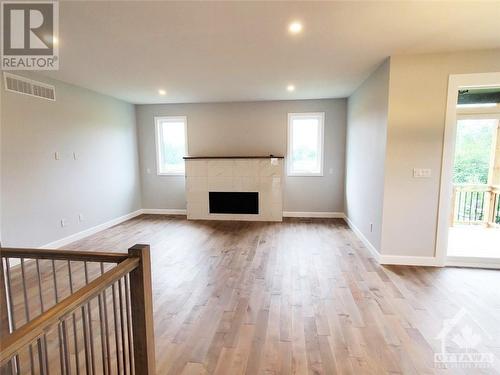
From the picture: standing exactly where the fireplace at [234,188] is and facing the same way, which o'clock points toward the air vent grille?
The air vent grille is roughly at 2 o'clock from the fireplace.

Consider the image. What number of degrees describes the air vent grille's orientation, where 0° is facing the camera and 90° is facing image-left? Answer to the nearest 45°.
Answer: approximately 315°

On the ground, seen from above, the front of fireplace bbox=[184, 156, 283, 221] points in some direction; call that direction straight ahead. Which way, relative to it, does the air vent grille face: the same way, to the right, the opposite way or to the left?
to the left

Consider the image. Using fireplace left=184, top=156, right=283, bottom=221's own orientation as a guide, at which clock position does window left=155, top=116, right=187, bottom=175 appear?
The window is roughly at 4 o'clock from the fireplace.

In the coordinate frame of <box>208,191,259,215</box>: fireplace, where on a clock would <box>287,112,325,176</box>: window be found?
The window is roughly at 9 o'clock from the fireplace.

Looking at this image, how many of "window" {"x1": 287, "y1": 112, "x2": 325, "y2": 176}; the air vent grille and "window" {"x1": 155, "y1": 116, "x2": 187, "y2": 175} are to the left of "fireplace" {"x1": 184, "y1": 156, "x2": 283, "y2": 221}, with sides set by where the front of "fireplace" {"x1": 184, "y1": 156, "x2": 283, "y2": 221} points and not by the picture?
1

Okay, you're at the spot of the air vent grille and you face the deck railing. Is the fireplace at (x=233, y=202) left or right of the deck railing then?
left

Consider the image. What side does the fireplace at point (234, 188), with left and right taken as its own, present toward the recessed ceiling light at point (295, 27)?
front

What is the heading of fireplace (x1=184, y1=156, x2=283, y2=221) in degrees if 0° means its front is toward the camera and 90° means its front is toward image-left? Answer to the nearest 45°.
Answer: approximately 0°

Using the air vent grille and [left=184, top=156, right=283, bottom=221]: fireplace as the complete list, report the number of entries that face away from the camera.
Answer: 0

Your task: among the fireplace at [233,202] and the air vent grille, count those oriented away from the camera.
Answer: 0

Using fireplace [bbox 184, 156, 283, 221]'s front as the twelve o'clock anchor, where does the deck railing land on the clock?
The deck railing is roughly at 10 o'clock from the fireplace.
